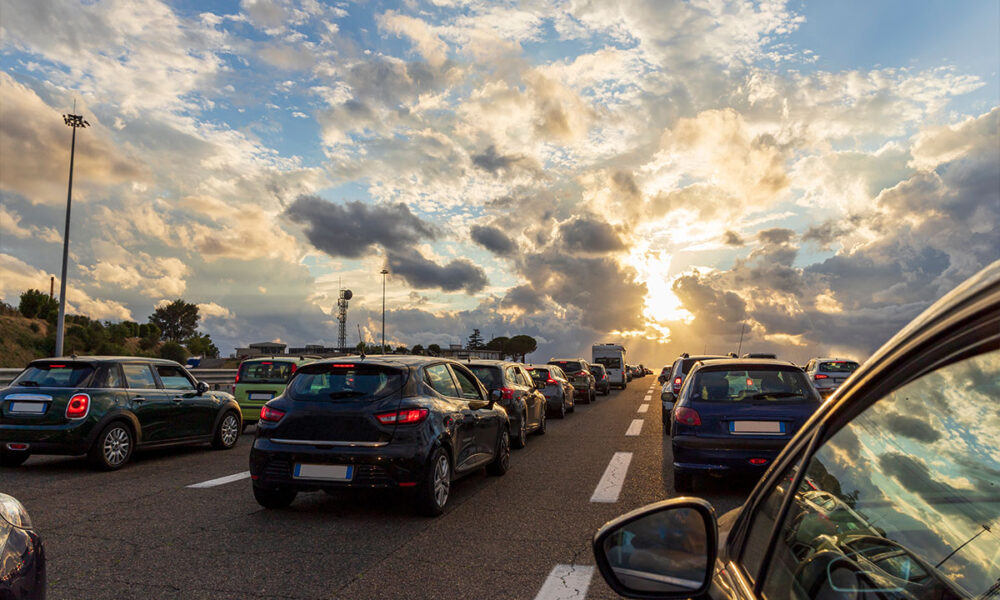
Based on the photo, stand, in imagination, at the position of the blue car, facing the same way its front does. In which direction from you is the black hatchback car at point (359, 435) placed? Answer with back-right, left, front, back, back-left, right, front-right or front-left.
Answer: back-left

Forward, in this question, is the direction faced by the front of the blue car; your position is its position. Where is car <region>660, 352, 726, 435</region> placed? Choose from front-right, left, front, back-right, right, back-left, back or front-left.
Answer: front

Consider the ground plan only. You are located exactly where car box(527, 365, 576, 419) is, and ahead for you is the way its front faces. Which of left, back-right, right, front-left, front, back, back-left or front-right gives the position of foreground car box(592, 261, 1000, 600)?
back-right

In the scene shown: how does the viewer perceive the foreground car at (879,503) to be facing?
facing away from the viewer and to the left of the viewer

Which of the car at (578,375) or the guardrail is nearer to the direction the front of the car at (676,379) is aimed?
the car

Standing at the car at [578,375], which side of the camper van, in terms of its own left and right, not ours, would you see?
back

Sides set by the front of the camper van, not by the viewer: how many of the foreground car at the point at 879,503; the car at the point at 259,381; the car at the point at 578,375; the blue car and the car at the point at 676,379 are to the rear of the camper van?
5

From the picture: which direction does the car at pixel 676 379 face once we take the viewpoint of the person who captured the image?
facing away from the viewer

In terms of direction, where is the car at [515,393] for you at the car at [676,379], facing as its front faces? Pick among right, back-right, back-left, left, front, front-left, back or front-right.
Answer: back-left

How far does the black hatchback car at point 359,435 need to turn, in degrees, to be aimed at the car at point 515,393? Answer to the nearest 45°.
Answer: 0° — it already faces it

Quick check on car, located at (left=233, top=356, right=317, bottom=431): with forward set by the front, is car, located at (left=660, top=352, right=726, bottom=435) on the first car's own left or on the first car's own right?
on the first car's own right

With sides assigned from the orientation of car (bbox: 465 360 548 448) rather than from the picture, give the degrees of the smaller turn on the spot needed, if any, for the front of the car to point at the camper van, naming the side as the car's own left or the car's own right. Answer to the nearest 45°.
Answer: approximately 45° to the car's own left

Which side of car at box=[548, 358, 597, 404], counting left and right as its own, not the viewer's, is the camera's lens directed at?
back

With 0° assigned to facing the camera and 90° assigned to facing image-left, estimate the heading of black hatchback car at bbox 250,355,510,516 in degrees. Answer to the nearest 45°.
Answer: approximately 225°

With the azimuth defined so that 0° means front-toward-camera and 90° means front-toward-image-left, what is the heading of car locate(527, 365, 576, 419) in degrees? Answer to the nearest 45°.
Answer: approximately 225°

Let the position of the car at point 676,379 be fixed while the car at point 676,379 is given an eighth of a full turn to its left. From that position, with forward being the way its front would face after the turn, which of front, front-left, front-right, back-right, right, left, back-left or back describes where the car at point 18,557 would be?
back-left

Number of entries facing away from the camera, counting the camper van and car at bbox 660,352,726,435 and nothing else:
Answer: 2

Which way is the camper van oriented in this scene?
away from the camera

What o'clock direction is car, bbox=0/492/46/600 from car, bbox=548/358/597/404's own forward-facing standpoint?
car, bbox=0/492/46/600 is roughly at 6 o'clock from car, bbox=548/358/597/404.
